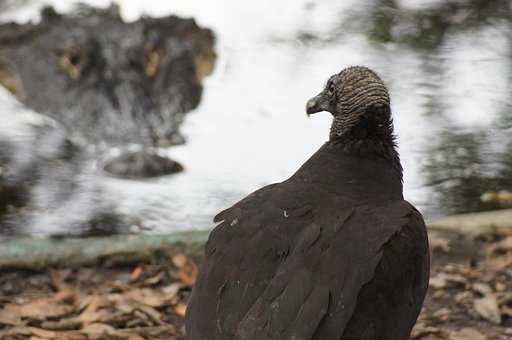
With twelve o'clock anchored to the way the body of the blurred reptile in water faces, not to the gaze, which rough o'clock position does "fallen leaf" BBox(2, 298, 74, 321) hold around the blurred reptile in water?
The fallen leaf is roughly at 12 o'clock from the blurred reptile in water.

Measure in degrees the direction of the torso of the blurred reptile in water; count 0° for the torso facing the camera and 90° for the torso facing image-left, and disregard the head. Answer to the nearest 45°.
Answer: approximately 0°

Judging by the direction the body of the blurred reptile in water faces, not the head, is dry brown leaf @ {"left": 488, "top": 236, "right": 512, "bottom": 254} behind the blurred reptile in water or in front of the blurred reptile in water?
in front

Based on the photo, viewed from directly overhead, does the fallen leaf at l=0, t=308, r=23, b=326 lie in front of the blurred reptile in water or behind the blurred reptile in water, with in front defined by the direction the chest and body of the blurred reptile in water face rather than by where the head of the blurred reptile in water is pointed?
in front

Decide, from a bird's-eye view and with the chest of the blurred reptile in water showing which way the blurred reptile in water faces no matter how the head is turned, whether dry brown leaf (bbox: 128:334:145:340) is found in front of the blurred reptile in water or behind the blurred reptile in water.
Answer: in front
